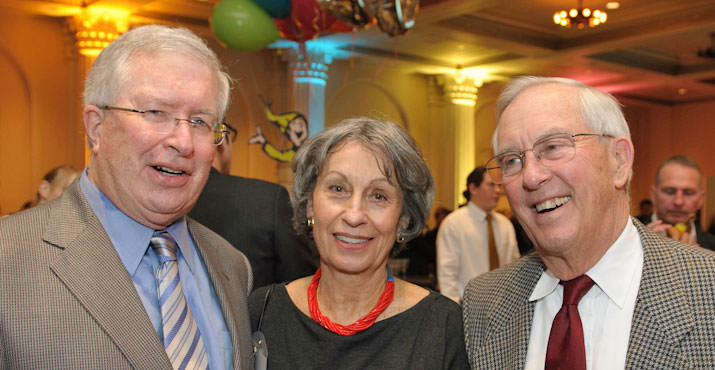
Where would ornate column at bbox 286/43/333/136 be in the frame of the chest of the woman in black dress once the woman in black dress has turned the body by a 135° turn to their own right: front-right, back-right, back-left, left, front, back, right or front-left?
front-right

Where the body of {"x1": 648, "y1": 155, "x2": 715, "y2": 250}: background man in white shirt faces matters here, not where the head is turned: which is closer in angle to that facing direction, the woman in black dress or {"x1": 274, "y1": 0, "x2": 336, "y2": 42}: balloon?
the woman in black dress

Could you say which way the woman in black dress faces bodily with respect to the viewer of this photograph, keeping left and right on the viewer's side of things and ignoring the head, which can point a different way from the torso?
facing the viewer

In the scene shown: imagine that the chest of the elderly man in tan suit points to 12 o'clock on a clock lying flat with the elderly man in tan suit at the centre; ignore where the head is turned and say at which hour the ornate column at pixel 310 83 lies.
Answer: The ornate column is roughly at 8 o'clock from the elderly man in tan suit.

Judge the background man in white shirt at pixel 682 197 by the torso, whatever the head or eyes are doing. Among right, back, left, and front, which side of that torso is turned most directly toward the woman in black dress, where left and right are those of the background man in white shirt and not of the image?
front

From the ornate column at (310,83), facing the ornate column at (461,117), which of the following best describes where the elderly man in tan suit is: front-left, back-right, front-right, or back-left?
back-right

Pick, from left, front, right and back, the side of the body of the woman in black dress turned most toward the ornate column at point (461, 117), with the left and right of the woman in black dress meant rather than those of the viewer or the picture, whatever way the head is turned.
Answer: back

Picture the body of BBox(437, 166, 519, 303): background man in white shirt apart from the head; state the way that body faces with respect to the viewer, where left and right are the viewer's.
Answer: facing the viewer and to the right of the viewer

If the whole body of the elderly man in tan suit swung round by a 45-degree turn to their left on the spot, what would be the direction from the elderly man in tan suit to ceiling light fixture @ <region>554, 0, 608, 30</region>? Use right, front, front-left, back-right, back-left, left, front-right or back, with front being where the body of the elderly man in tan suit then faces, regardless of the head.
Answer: front-left

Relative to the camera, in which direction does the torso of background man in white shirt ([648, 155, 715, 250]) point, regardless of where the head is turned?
toward the camera

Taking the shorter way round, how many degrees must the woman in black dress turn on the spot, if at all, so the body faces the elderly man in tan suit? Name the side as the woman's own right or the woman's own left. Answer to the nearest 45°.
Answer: approximately 45° to the woman's own right

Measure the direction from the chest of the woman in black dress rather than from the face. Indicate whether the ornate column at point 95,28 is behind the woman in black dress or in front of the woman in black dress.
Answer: behind

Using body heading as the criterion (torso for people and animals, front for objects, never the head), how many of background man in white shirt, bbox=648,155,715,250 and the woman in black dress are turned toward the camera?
2
